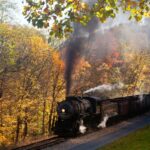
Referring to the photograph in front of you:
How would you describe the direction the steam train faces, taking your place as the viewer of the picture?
facing the viewer and to the left of the viewer
